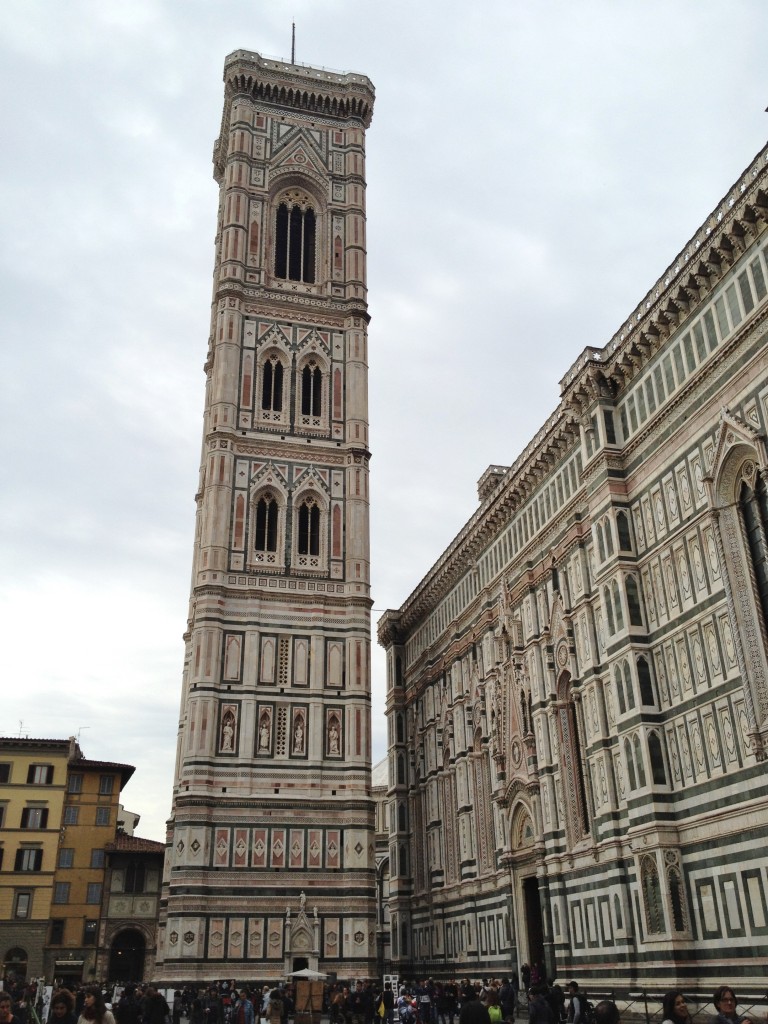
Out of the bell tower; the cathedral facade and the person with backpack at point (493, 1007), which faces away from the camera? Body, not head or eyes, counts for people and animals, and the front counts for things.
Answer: the person with backpack

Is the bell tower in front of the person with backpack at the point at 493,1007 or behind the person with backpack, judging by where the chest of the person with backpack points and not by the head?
in front

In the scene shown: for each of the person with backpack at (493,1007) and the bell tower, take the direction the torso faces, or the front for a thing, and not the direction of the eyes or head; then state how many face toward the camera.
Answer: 1

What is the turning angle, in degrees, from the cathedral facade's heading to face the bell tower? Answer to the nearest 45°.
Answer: approximately 90° to its right

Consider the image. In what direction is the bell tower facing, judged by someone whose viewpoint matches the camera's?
facing the viewer

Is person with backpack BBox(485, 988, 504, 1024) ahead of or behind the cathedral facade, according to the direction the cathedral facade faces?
ahead

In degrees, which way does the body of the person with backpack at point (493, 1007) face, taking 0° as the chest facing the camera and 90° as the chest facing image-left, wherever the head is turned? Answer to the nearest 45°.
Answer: approximately 180°

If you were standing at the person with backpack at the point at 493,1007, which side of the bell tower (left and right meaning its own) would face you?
front

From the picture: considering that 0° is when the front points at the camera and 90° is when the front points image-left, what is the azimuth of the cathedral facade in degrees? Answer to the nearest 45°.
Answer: approximately 45°

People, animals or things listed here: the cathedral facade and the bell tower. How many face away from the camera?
0

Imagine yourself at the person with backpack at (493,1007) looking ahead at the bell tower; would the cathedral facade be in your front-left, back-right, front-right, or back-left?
front-right

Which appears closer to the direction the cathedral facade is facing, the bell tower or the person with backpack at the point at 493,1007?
the person with backpack

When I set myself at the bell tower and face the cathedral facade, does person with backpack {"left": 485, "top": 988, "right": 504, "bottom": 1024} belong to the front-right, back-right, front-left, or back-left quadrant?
front-right

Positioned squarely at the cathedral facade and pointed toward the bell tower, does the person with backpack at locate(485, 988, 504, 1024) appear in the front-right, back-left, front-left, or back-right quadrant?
back-left

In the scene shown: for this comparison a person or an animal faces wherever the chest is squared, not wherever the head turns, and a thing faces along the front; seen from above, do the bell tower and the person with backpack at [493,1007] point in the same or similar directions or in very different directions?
very different directions
